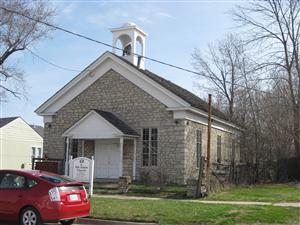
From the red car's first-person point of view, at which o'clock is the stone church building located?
The stone church building is roughly at 2 o'clock from the red car.

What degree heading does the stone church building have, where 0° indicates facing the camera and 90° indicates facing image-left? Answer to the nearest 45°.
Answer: approximately 45°

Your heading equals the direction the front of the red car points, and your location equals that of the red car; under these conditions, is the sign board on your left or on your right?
on your right

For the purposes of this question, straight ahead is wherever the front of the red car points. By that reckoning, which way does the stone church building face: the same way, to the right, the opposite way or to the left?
to the left

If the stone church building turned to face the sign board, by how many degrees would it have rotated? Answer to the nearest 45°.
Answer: approximately 45° to its left

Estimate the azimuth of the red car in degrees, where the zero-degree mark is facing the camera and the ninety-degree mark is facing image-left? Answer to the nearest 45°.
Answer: approximately 135°

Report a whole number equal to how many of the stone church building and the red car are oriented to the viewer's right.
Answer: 0
